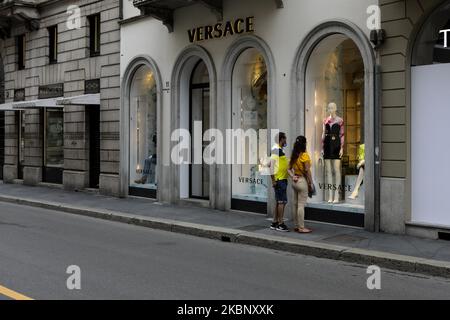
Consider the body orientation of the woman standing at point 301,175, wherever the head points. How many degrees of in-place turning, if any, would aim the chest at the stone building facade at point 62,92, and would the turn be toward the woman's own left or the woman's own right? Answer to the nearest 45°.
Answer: approximately 90° to the woman's own left

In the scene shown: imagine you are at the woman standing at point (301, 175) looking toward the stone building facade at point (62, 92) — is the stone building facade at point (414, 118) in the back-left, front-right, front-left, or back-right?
back-right

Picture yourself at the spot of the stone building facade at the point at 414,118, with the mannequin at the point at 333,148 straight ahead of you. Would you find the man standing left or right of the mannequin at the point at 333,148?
left

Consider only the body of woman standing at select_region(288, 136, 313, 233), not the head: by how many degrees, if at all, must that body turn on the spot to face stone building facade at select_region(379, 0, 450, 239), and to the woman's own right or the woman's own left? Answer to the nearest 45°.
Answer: approximately 45° to the woman's own right

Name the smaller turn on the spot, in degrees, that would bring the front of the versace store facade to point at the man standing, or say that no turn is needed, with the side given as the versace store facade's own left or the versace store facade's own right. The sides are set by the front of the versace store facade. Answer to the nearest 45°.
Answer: approximately 45° to the versace store facade's own left

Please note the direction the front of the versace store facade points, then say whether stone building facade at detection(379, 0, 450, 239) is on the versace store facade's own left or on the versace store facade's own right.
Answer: on the versace store facade's own left

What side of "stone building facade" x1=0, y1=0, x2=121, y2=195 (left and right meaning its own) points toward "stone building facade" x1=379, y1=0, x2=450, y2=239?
left

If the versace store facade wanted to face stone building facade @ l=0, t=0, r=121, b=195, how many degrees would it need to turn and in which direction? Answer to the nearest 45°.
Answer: approximately 90° to its right

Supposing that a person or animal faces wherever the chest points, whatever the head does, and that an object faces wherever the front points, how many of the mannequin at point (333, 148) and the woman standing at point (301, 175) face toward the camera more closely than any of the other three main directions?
1

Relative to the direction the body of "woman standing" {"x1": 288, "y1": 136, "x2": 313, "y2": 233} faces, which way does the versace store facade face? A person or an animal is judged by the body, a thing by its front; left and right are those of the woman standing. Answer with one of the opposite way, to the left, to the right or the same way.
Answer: the opposite way

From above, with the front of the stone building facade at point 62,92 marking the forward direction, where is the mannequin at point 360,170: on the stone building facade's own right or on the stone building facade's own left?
on the stone building facade's own left
